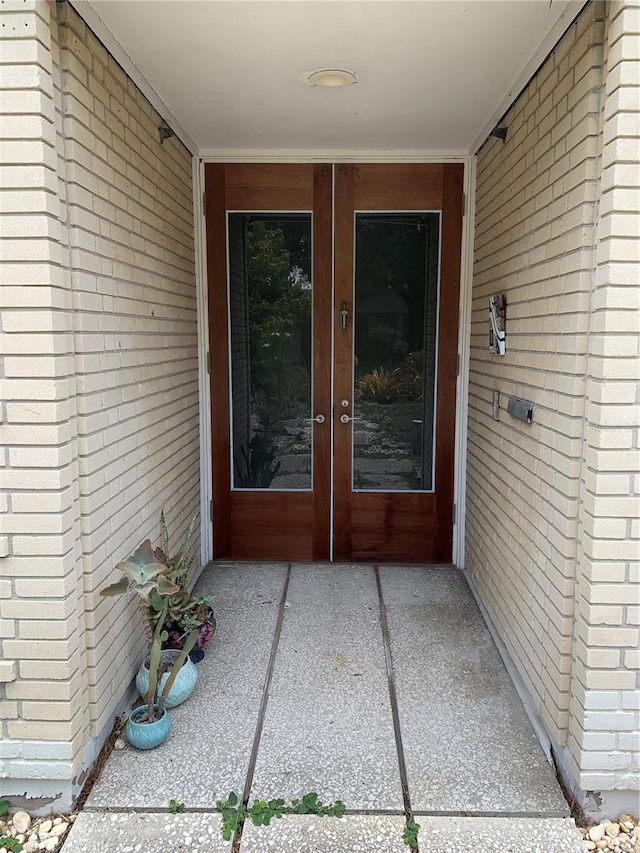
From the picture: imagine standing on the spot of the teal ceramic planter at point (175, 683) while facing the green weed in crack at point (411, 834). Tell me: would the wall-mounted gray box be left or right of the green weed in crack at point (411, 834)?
left

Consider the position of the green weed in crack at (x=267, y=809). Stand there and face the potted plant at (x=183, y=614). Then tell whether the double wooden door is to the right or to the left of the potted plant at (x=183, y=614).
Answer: right

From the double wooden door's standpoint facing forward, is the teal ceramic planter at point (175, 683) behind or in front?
in front

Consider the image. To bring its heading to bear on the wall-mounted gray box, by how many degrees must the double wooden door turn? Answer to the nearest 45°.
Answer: approximately 45° to its left

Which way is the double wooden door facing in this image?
toward the camera

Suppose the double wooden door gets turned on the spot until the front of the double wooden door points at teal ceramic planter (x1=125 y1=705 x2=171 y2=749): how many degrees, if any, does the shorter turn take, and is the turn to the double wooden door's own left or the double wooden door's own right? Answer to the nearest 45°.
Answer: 0° — it already faces it

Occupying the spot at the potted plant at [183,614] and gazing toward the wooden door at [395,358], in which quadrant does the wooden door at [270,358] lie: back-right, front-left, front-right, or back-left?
front-left

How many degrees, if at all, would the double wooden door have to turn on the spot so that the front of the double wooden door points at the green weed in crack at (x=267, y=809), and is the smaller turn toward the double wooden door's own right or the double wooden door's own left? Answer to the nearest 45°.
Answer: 0° — it already faces it

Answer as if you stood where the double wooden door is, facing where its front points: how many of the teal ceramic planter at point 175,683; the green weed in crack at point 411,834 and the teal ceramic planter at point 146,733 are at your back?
0

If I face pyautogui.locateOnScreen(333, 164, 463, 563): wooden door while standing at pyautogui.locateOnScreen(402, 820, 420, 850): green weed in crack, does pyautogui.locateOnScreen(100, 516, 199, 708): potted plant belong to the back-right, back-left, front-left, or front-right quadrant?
front-left

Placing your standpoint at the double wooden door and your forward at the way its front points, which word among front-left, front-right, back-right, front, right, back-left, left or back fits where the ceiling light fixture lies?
front

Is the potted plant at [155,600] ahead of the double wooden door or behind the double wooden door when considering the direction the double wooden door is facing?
ahead

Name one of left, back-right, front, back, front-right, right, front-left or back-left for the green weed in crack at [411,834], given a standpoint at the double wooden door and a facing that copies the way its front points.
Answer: front
